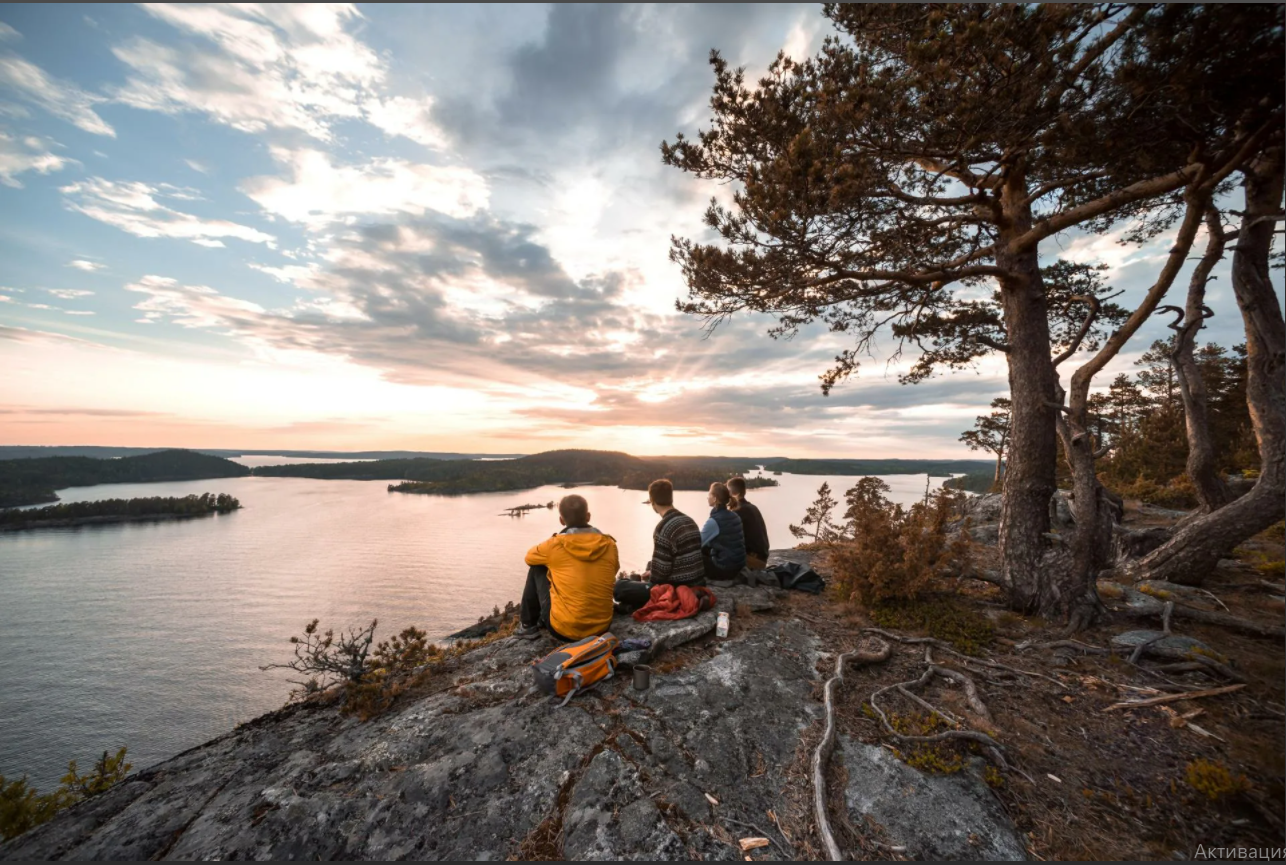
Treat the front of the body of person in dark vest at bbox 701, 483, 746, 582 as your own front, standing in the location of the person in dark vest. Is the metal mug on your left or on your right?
on your left

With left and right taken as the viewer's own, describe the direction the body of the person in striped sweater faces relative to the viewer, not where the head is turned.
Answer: facing away from the viewer and to the left of the viewer

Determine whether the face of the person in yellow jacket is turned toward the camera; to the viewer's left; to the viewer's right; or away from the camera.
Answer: away from the camera

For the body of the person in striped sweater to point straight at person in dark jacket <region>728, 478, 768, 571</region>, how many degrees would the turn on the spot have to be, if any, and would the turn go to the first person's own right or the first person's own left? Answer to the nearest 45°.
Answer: approximately 90° to the first person's own right

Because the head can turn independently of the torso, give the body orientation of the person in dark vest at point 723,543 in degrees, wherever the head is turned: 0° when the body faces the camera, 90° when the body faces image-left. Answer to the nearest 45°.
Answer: approximately 135°

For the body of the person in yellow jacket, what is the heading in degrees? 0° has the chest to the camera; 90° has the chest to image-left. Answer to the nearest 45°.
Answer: approximately 135°

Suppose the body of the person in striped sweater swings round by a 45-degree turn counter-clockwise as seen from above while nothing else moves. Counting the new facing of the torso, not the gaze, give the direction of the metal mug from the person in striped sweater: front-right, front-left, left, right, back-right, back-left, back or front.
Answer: left

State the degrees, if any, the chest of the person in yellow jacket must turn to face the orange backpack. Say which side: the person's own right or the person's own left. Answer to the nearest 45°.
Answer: approximately 135° to the person's own left

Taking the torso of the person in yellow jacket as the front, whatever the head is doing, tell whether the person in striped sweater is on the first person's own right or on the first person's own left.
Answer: on the first person's own right
